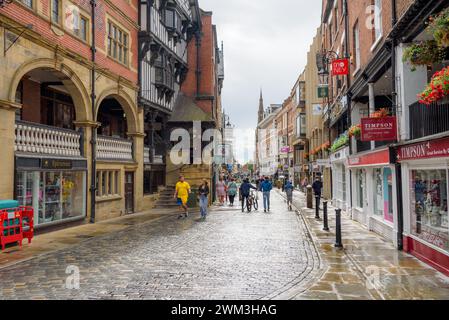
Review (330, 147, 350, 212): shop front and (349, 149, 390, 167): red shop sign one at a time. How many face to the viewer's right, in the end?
0

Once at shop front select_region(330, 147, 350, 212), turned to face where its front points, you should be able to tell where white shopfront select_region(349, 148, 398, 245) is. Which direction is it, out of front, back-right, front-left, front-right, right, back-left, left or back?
front-left

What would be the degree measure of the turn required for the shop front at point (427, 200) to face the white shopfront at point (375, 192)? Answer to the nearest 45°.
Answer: approximately 135° to its right

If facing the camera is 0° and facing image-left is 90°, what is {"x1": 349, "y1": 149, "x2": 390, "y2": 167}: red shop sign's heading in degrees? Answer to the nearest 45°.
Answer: approximately 45°

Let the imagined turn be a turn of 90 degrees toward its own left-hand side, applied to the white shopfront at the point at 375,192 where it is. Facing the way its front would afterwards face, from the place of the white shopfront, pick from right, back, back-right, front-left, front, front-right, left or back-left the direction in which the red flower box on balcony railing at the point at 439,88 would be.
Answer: front-right

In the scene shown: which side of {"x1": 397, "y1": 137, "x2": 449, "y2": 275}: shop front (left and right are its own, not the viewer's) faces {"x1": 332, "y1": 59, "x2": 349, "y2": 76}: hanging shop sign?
right

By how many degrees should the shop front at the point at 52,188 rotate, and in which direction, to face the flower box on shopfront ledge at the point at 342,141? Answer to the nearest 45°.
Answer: approximately 45° to its left

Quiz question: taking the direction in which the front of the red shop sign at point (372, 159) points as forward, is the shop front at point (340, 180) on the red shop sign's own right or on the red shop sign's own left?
on the red shop sign's own right
